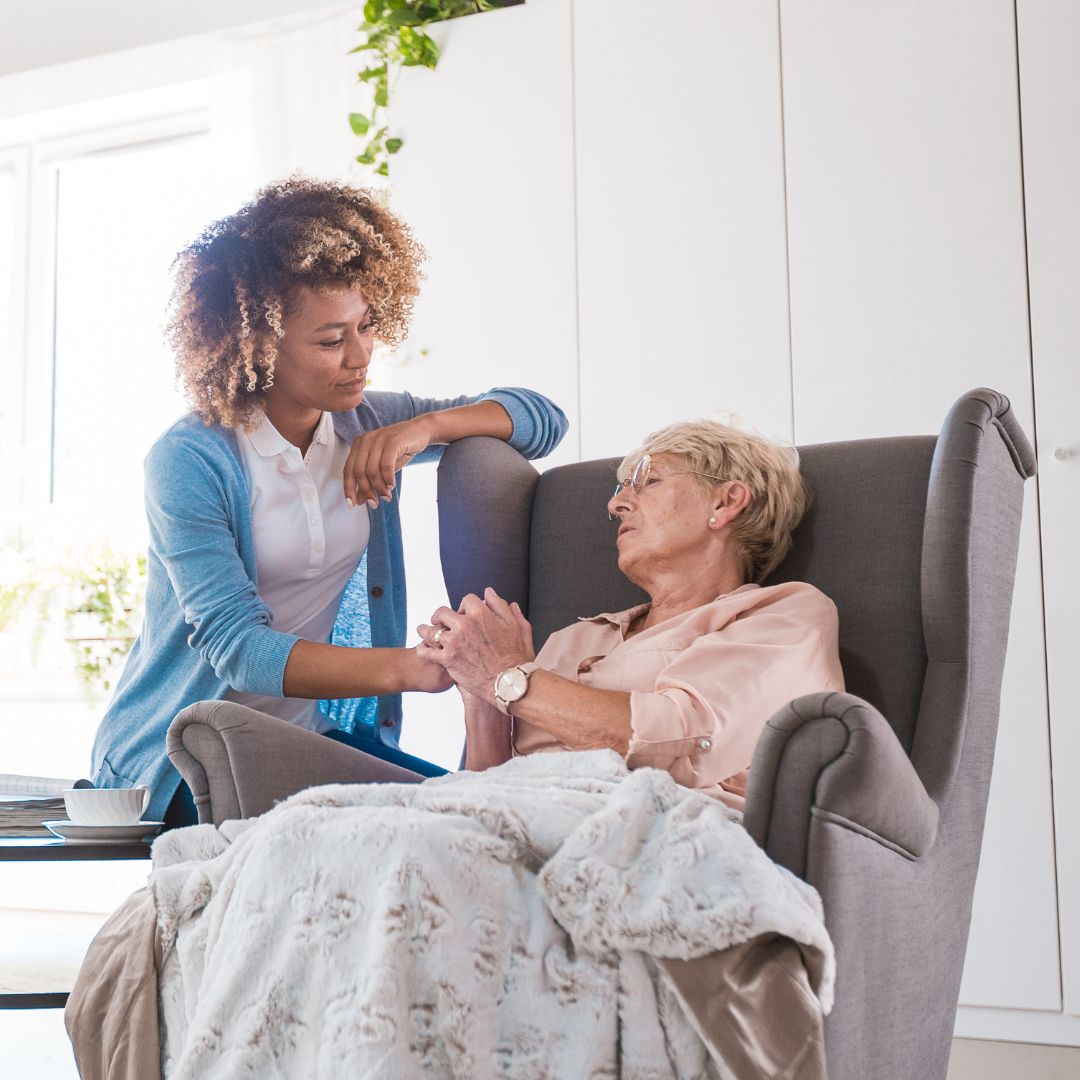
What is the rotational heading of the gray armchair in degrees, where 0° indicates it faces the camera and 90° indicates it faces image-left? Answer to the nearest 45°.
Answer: approximately 45°

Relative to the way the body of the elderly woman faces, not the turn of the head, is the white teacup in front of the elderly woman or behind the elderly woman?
in front

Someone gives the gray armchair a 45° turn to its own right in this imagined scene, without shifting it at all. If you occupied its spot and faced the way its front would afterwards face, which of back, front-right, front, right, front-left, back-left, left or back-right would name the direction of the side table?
front

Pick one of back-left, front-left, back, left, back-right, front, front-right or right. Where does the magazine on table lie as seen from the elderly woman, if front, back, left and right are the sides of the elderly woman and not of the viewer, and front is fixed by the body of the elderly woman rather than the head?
front-right

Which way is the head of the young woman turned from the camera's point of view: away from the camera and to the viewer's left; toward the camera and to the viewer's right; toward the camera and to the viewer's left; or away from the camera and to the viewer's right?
toward the camera and to the viewer's right

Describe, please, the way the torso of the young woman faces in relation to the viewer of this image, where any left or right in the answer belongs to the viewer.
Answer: facing the viewer and to the right of the viewer

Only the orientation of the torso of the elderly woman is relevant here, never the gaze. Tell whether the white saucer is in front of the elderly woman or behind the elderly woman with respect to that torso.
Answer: in front

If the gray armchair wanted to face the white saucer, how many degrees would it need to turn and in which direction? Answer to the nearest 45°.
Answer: approximately 45° to its right

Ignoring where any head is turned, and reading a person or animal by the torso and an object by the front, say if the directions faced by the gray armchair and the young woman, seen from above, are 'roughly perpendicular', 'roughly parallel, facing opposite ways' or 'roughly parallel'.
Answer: roughly perpendicular

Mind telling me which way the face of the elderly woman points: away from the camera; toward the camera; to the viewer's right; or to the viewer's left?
to the viewer's left

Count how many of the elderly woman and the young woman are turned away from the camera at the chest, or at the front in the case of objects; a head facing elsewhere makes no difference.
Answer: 0

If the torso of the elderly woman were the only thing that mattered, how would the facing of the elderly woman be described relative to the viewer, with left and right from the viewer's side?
facing the viewer and to the left of the viewer
